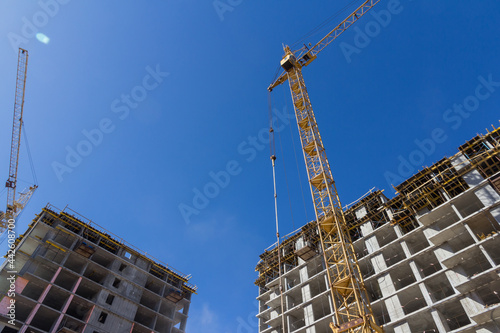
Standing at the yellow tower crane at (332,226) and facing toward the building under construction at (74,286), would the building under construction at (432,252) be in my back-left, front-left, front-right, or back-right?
back-right

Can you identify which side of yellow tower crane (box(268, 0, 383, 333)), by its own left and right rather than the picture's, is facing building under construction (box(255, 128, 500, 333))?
left

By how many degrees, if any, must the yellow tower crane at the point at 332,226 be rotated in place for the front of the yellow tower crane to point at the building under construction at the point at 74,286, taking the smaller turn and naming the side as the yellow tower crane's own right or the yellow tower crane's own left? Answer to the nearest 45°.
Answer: approximately 135° to the yellow tower crane's own right

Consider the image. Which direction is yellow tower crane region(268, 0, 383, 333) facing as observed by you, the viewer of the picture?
facing the viewer and to the right of the viewer
